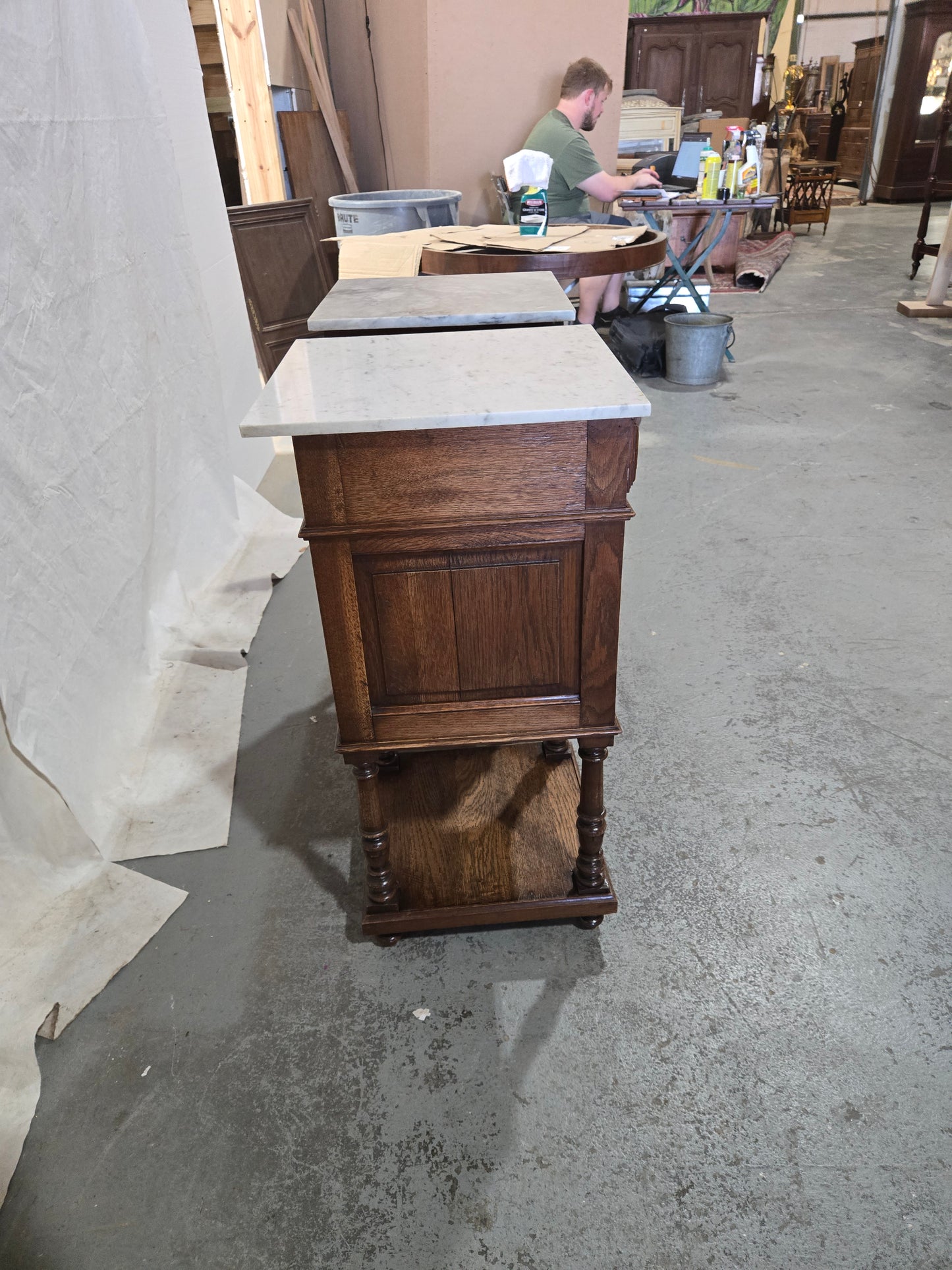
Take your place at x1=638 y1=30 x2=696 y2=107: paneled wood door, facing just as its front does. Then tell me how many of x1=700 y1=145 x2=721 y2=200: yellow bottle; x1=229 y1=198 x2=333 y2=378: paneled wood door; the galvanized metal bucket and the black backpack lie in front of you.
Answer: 4

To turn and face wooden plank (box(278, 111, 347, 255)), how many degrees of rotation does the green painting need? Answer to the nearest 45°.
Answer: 0° — it already faces it

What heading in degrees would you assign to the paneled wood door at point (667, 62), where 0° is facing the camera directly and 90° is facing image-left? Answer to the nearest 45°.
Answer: approximately 0°

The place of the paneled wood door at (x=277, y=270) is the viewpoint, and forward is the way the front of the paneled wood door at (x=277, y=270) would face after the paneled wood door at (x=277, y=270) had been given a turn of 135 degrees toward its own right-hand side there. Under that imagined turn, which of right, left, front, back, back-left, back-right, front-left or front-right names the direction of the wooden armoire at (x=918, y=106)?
right

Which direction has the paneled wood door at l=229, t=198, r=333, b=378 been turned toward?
toward the camera

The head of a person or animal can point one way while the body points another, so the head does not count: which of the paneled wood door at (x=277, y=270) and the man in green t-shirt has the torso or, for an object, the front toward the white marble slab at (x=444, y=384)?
the paneled wood door

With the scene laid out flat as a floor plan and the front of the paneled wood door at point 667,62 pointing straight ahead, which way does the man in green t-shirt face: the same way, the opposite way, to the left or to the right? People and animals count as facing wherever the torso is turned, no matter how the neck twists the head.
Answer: to the left

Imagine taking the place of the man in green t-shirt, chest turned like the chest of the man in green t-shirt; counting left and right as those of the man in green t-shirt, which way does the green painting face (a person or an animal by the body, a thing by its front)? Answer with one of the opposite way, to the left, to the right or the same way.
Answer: to the right

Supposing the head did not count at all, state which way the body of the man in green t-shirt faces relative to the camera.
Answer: to the viewer's right

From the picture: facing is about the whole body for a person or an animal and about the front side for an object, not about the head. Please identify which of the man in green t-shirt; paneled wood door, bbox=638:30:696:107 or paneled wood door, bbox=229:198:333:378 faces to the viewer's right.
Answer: the man in green t-shirt

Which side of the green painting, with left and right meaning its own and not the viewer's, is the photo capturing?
front

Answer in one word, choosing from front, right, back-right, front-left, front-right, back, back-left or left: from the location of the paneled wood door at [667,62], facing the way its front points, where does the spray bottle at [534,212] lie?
front

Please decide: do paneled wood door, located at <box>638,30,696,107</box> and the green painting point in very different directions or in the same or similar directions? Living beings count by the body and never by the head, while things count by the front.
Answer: same or similar directions

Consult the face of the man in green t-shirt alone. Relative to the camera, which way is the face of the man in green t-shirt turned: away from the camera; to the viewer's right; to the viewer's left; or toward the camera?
to the viewer's right
